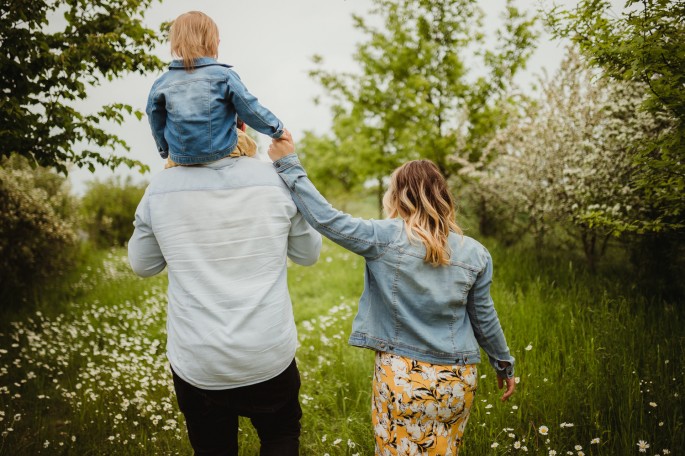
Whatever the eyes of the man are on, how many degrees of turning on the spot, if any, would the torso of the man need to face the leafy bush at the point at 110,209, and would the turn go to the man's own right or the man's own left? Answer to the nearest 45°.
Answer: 0° — they already face it

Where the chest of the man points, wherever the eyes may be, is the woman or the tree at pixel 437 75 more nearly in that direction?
the tree

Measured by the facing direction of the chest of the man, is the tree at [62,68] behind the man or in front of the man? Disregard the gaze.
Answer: in front

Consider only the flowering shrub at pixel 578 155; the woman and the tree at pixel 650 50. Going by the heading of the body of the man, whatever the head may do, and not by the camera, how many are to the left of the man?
0

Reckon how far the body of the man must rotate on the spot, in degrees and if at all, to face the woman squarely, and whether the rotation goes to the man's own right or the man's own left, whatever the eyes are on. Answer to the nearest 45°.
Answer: approximately 90° to the man's own right

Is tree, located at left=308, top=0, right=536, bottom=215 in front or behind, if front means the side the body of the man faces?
in front

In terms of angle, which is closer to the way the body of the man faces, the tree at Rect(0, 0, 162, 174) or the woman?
the tree

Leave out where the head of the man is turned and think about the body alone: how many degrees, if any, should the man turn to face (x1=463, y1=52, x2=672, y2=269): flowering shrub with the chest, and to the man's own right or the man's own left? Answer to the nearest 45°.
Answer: approximately 45° to the man's own right

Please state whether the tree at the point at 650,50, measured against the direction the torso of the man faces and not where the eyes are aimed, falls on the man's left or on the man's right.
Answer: on the man's right

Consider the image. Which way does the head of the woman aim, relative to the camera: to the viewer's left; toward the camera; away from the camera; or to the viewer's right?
away from the camera

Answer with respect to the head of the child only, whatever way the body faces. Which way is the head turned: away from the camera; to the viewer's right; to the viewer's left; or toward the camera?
away from the camera

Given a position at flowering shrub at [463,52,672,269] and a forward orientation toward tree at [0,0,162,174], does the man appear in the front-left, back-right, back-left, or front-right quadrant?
front-left

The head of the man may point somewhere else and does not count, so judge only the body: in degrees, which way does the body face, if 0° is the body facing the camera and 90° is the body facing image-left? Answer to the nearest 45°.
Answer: approximately 180°
